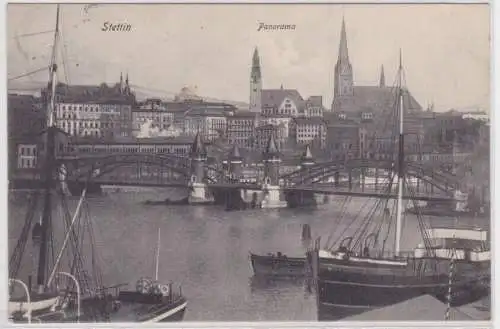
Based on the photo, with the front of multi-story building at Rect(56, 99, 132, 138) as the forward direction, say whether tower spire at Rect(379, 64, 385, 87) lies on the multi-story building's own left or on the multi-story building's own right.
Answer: on the multi-story building's own left

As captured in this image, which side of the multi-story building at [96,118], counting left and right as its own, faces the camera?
front

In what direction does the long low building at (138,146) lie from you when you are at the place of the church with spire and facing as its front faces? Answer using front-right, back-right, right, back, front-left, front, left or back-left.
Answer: front

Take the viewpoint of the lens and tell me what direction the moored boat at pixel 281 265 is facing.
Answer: facing to the left of the viewer

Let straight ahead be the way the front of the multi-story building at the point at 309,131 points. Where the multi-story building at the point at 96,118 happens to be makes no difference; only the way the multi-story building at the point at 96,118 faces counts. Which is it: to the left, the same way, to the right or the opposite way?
the same way

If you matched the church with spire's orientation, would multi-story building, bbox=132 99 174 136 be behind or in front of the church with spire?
in front

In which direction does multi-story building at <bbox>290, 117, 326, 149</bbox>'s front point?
toward the camera

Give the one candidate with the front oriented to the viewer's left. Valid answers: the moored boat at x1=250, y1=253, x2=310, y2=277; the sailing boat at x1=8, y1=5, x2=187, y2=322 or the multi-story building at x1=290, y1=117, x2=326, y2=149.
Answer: the moored boat
